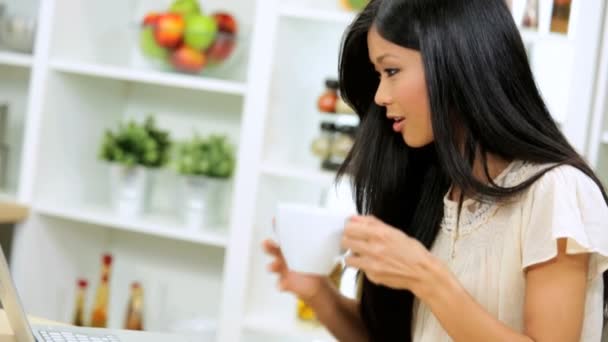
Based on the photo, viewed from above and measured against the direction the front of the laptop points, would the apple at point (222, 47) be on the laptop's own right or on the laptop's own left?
on the laptop's own left

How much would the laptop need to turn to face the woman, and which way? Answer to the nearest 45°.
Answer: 0° — it already faces them

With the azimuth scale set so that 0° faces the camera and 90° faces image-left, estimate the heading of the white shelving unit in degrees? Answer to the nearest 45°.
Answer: approximately 0°

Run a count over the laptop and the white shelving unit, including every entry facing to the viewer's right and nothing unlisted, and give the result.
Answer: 1

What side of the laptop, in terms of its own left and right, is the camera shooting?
right

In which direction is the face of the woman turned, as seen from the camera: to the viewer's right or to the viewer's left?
to the viewer's left

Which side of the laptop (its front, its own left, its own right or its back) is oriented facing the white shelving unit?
left

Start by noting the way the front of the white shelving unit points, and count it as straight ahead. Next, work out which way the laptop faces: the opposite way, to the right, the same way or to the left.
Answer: to the left

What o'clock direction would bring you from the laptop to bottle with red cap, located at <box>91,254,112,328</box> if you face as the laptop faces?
The bottle with red cap is roughly at 9 o'clock from the laptop.

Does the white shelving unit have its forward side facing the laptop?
yes

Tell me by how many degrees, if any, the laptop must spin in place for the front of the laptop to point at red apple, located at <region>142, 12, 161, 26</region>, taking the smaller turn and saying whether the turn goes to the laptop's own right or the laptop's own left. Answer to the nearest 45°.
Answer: approximately 90° to the laptop's own left

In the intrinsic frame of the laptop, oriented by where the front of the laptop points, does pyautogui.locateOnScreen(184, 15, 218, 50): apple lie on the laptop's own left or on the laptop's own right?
on the laptop's own left

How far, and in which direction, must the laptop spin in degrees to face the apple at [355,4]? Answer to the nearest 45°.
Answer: approximately 45° to its left

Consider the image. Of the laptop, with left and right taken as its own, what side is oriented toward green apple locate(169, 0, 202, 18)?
left
